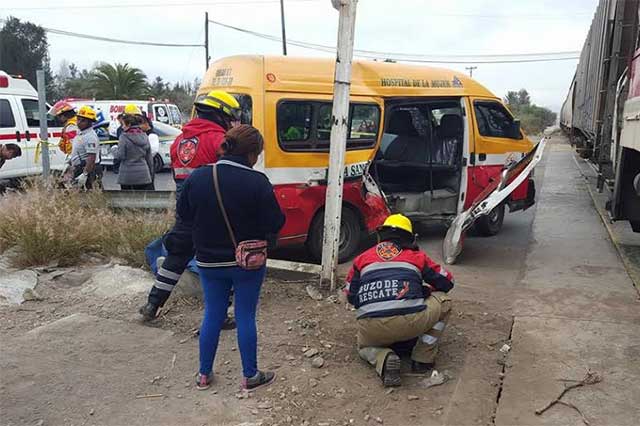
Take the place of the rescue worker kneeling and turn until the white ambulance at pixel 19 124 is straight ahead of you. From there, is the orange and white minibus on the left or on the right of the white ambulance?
right

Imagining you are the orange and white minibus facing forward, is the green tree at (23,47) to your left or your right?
on your left

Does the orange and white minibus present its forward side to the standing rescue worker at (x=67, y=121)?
no

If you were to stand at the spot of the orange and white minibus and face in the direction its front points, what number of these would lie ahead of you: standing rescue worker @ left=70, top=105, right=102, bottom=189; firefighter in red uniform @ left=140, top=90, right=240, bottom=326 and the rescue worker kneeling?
0

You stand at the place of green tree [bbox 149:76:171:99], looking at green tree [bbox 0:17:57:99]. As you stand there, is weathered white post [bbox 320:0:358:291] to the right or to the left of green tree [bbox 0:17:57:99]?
left

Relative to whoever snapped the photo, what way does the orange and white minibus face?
facing away from the viewer and to the right of the viewer

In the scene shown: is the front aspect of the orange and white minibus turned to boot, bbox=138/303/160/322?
no
